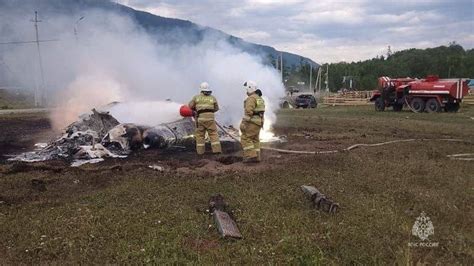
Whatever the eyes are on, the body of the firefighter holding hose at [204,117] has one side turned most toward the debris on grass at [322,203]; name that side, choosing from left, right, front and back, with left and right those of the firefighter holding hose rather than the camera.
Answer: back

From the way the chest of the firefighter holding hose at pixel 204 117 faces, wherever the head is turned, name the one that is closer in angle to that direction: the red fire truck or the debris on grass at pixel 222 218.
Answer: the red fire truck

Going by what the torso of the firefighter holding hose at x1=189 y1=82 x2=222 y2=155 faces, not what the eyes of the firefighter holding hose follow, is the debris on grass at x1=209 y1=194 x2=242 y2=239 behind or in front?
behind

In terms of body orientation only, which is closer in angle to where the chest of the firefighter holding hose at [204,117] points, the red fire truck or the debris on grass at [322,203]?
the red fire truck

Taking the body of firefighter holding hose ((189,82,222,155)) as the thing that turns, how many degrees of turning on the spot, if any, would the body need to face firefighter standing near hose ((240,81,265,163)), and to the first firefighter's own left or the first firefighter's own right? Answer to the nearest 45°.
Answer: approximately 135° to the first firefighter's own right

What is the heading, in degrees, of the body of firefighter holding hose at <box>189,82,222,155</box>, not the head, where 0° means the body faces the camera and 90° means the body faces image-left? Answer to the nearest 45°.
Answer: approximately 180°

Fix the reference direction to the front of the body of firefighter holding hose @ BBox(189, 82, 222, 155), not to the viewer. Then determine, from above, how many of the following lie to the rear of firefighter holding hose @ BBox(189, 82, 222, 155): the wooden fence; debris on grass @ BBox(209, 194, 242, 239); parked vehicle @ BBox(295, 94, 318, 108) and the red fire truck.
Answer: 1

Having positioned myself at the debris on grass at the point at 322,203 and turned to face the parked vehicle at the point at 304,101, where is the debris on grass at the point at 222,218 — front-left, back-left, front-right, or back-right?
back-left
